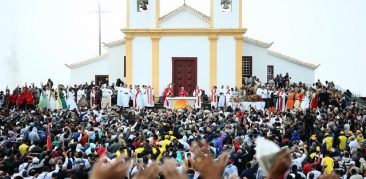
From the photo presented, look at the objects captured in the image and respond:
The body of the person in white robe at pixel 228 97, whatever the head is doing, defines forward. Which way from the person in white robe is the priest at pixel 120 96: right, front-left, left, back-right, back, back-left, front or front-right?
right

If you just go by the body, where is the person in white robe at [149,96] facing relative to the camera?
toward the camera

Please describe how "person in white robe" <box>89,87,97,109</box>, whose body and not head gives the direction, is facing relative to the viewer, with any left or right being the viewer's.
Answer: facing the viewer

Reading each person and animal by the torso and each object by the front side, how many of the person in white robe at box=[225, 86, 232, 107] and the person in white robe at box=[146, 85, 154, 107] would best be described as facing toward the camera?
2

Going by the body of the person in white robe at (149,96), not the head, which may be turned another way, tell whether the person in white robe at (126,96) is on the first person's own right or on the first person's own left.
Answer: on the first person's own right

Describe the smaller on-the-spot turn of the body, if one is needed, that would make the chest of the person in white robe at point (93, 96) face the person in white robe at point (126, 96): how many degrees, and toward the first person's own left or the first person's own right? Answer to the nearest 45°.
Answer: approximately 90° to the first person's own left

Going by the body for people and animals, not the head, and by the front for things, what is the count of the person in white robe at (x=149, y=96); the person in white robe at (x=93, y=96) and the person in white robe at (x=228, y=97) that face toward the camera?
3

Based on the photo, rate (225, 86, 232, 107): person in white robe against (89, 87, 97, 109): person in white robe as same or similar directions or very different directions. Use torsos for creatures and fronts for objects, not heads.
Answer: same or similar directions

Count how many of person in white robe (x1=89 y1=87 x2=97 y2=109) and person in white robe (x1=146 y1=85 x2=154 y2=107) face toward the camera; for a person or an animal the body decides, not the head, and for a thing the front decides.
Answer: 2

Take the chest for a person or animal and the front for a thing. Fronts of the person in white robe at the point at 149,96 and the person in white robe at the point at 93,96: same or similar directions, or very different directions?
same or similar directions

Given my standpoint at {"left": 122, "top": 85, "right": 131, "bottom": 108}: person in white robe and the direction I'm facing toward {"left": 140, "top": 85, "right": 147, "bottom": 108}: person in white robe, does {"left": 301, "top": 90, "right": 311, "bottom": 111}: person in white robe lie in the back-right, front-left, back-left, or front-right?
front-right

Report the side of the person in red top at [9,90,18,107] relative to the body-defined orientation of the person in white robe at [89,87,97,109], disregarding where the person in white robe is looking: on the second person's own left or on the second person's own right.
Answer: on the second person's own right
